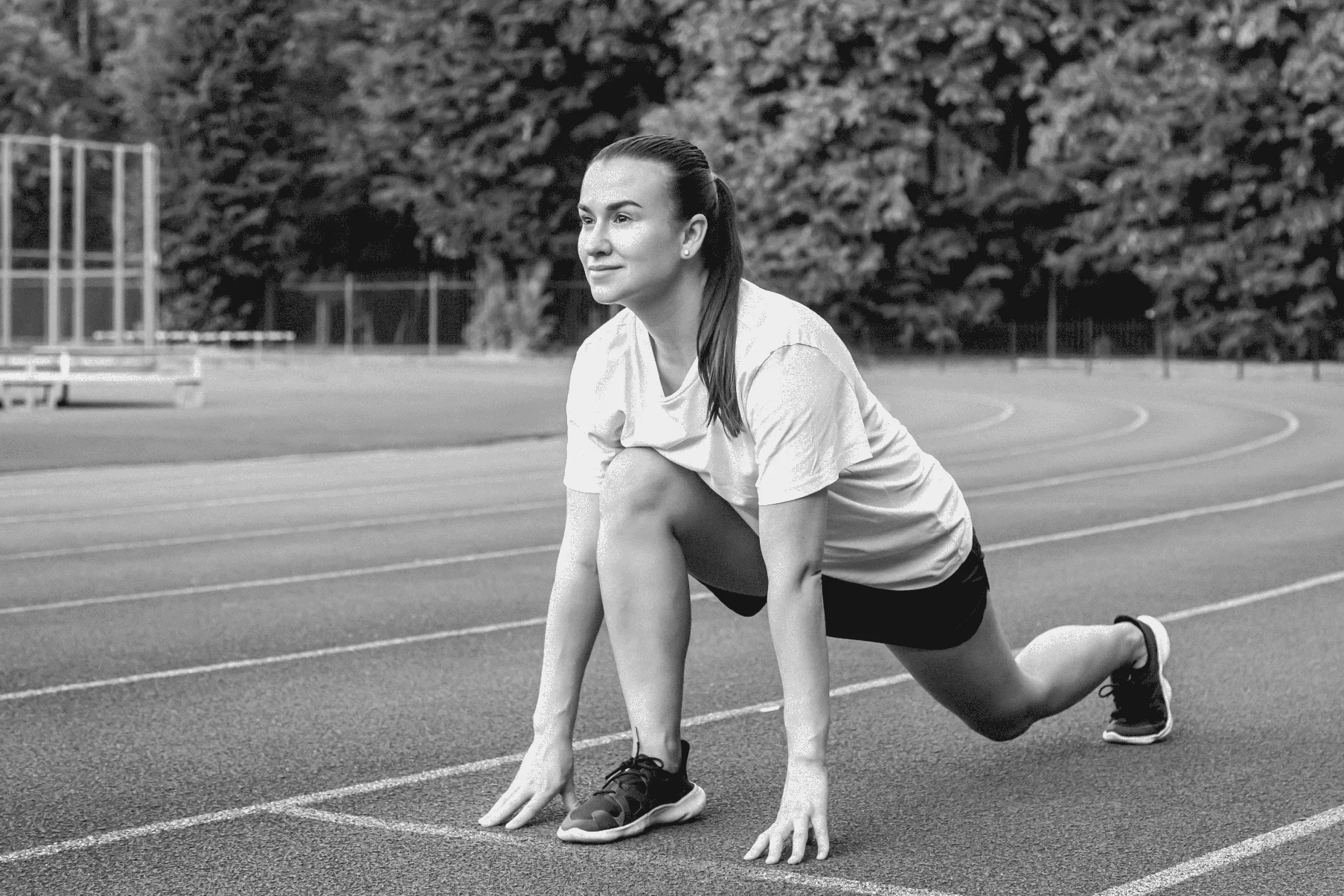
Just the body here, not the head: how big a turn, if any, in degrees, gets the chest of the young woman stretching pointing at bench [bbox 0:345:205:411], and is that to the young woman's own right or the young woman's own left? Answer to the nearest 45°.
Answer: approximately 90° to the young woman's own right

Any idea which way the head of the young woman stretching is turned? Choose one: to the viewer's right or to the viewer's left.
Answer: to the viewer's left

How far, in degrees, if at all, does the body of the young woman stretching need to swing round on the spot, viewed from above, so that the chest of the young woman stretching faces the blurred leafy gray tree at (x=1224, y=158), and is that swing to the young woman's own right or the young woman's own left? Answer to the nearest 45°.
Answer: approximately 135° to the young woman's own right

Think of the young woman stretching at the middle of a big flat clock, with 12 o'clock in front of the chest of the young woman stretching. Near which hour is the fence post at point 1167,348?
The fence post is roughly at 5 o'clock from the young woman stretching.

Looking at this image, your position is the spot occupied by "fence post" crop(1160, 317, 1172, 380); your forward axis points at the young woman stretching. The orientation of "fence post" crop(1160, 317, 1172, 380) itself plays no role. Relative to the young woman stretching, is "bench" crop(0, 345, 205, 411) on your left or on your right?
right

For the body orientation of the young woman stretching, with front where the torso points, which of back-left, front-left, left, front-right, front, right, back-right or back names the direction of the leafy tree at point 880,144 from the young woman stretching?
back-right

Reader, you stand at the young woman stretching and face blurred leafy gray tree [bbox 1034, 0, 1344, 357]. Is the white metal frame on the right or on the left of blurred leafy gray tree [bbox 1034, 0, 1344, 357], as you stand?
left

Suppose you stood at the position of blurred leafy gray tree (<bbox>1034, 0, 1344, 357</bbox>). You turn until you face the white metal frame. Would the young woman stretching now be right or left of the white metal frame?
left

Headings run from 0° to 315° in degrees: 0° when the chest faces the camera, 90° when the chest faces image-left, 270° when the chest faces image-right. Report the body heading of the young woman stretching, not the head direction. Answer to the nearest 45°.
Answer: approximately 45°
